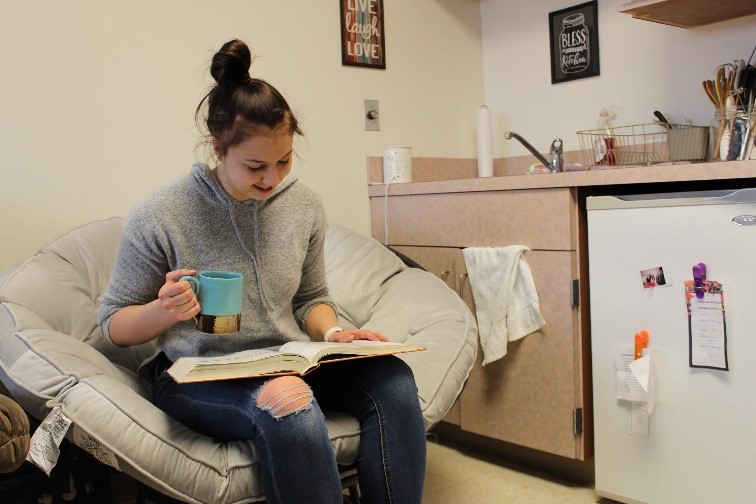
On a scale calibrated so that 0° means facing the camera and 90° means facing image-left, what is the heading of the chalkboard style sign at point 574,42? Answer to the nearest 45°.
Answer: approximately 45°

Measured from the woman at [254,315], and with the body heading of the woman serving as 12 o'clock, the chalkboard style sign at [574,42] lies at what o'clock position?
The chalkboard style sign is roughly at 9 o'clock from the woman.

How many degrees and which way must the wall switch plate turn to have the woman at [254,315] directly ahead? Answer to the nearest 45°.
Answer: approximately 45° to its right

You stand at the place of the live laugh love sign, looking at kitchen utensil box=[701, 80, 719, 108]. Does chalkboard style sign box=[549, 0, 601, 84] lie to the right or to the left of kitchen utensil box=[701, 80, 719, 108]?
left

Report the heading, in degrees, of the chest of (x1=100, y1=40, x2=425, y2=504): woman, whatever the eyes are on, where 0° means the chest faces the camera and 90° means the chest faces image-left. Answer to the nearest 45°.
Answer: approximately 315°

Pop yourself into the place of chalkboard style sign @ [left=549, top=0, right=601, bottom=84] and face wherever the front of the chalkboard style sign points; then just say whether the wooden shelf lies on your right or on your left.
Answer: on your left

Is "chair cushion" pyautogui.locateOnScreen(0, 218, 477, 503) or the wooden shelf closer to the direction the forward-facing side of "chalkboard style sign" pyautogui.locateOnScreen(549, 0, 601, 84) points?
the chair cushion
